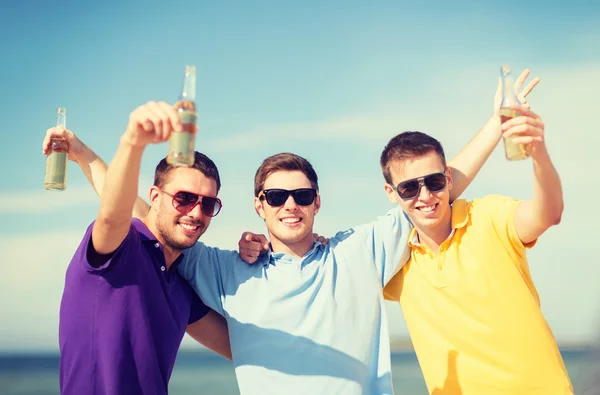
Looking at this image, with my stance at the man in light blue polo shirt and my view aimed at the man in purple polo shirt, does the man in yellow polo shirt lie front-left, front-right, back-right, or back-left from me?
back-left

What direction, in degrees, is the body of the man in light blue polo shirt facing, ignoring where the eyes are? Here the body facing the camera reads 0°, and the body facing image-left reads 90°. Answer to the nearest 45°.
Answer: approximately 0°

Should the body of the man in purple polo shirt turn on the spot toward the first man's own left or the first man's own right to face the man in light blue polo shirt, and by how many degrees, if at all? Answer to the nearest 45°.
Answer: approximately 45° to the first man's own left

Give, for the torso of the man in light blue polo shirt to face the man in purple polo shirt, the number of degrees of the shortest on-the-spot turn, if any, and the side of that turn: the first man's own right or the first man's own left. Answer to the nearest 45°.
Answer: approximately 45° to the first man's own right
